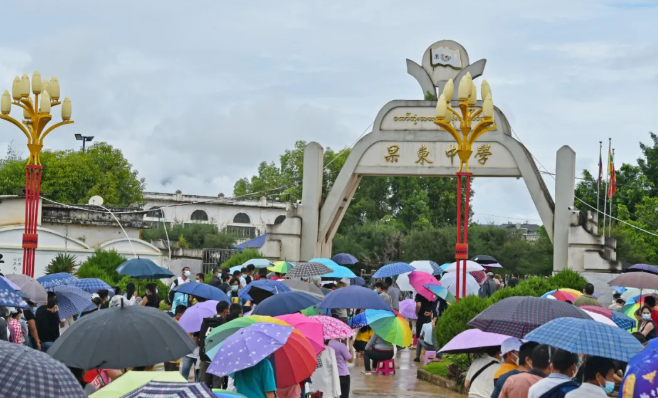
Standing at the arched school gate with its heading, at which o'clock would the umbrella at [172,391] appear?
The umbrella is roughly at 12 o'clock from the arched school gate.

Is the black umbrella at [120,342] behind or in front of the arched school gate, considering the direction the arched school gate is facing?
in front

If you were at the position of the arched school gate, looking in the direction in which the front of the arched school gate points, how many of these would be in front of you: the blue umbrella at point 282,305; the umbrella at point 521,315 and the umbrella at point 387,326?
3

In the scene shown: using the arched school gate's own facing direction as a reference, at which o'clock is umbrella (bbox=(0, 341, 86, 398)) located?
The umbrella is roughly at 12 o'clock from the arched school gate.

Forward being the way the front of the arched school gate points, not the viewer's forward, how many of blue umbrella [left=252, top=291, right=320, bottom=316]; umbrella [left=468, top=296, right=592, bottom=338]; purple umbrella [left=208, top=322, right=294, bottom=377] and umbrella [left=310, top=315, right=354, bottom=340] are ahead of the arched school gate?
4

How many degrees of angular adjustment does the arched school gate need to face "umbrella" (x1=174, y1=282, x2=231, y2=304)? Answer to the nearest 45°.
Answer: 0° — it already faces it

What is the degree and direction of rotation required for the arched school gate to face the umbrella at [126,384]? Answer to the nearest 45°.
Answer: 0° — it already faces it

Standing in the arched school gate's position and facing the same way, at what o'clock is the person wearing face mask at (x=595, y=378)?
The person wearing face mask is roughly at 12 o'clock from the arched school gate.

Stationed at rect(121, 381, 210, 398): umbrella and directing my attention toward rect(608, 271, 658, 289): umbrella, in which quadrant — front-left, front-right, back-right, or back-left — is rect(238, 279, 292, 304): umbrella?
front-left

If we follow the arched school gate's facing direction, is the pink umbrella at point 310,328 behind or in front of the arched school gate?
in front

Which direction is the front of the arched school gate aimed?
toward the camera

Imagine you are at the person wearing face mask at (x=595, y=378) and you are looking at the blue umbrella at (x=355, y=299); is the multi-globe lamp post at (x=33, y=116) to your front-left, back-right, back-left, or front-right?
front-left

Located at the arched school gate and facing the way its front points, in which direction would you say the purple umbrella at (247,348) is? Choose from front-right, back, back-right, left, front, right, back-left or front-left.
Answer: front

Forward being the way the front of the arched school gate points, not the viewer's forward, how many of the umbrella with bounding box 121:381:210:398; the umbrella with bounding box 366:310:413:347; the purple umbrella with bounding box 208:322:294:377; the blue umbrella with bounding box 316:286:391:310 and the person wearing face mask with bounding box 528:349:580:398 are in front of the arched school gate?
5

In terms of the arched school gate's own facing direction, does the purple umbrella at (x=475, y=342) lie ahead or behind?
ahead
